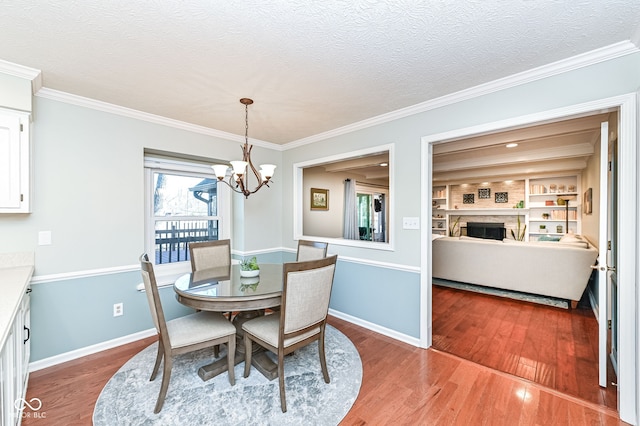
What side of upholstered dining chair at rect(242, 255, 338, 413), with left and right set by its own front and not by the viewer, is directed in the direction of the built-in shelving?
right

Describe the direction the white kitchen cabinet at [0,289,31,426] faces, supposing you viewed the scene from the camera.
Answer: facing to the right of the viewer

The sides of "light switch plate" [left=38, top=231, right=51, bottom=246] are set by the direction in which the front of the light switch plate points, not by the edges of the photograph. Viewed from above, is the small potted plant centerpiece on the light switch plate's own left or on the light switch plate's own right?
on the light switch plate's own left

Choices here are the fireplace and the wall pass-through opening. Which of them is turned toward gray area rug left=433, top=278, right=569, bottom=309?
the fireplace

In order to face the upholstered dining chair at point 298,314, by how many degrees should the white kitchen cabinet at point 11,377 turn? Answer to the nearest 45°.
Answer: approximately 45° to its right

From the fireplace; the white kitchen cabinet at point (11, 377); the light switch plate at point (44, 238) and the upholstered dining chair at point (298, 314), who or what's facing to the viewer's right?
the white kitchen cabinet

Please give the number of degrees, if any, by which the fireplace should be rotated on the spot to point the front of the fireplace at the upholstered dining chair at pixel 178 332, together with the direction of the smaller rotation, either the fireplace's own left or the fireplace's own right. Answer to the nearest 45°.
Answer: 0° — it already faces it

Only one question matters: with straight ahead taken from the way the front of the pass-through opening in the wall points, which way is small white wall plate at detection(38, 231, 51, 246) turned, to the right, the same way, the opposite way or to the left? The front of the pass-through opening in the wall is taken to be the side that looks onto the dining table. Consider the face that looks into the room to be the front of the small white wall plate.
to the left

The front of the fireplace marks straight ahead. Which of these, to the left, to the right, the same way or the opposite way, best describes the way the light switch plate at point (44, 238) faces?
to the left

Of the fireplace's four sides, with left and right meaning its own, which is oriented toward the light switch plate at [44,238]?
front

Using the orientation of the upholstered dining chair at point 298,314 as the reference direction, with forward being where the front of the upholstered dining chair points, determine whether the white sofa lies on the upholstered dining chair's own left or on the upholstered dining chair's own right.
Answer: on the upholstered dining chair's own right

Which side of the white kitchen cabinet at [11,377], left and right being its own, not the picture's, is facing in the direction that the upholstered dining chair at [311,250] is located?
front

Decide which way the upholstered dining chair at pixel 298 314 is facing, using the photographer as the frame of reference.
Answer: facing away from the viewer and to the left of the viewer
